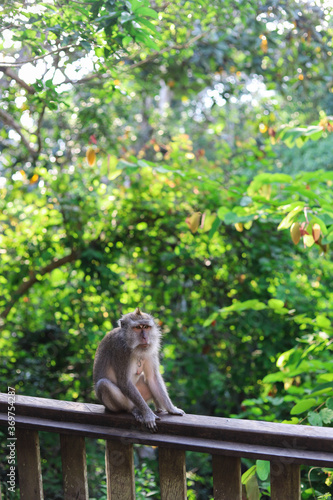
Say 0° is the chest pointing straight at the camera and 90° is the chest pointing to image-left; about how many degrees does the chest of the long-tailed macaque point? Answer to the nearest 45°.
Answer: approximately 315°
